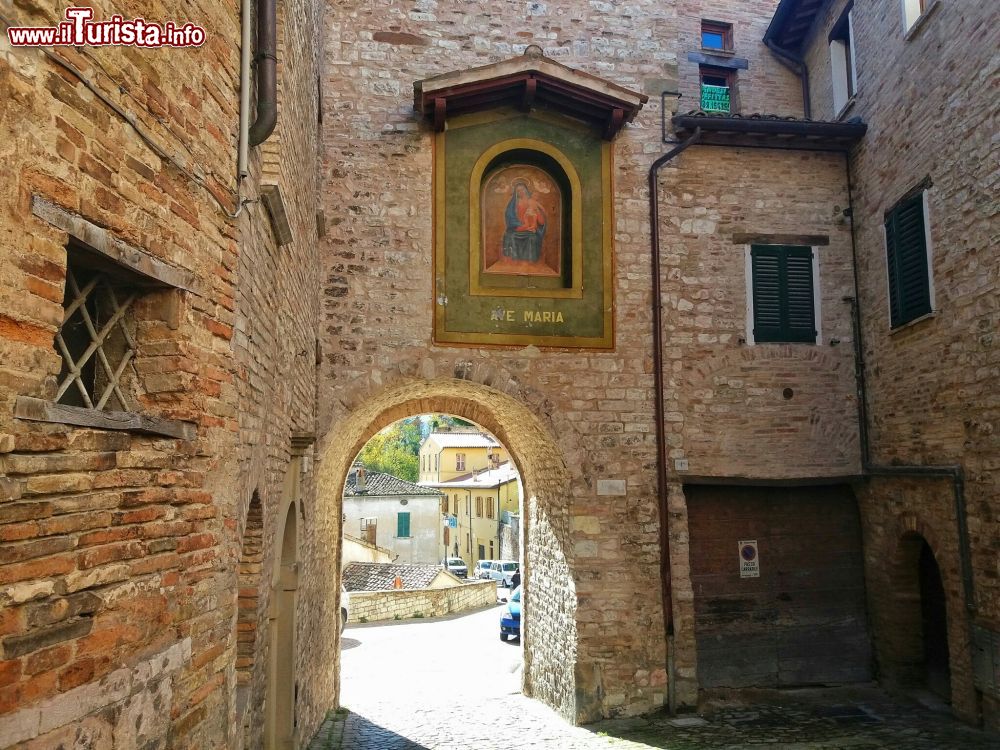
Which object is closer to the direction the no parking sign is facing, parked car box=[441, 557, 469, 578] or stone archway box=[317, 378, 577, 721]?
the stone archway

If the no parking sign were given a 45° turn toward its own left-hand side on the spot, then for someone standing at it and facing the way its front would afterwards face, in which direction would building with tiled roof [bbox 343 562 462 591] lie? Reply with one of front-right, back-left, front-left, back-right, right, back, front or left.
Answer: back

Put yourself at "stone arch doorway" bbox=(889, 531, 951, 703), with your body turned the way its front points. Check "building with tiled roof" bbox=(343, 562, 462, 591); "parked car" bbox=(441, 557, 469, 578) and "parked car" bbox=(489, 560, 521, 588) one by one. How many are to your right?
3

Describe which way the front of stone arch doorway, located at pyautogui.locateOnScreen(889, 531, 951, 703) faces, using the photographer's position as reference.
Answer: facing the viewer and to the left of the viewer

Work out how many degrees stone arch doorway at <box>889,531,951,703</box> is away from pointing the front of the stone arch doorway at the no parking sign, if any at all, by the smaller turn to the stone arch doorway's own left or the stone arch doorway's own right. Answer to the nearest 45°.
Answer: approximately 45° to the stone arch doorway's own right

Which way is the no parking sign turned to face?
toward the camera

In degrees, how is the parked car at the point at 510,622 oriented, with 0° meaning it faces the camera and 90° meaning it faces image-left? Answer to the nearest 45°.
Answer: approximately 0°

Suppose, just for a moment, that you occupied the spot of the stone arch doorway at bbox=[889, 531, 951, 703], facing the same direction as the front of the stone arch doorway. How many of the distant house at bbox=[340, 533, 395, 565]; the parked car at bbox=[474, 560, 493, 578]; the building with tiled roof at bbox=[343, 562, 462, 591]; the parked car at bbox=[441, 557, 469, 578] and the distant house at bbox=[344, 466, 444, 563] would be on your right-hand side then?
5

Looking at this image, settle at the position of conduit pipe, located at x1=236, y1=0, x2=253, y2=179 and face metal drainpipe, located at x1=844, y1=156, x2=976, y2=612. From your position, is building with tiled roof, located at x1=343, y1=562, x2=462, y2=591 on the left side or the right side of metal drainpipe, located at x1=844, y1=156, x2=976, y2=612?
left

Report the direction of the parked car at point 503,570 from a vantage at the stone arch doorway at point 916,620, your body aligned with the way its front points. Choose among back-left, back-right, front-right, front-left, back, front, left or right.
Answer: right

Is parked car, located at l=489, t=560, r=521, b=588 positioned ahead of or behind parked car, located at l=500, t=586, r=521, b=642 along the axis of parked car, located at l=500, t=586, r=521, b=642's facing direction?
behind

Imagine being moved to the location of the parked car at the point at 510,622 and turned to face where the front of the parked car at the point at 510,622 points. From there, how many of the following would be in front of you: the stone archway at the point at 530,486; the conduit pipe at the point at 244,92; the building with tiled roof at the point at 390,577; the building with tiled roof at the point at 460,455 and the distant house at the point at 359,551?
2
